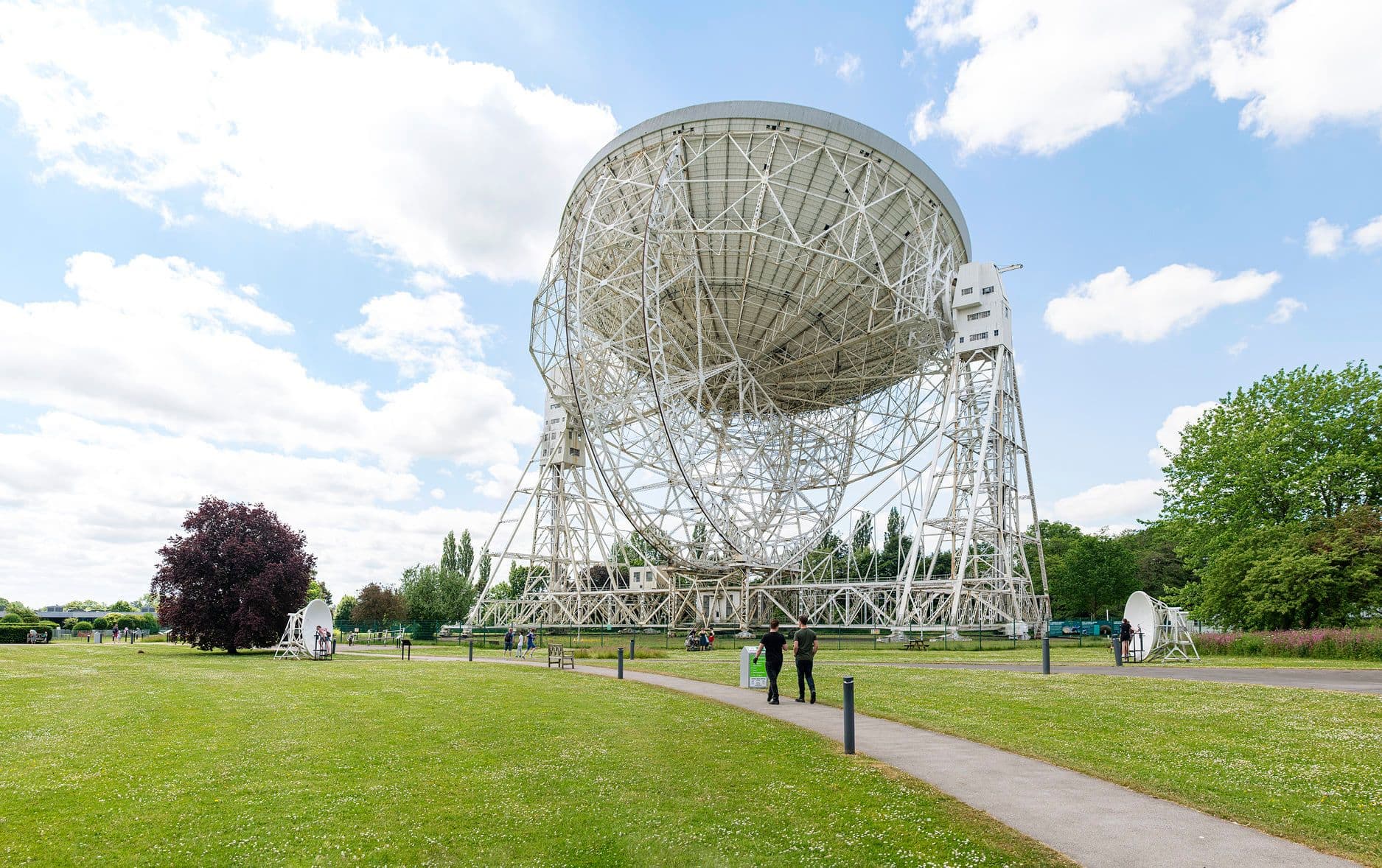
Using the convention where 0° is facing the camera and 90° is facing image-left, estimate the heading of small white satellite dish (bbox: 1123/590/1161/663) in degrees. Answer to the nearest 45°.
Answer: approximately 45°

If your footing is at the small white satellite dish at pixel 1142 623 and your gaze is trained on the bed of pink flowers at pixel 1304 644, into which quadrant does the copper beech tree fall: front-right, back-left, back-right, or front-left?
back-left

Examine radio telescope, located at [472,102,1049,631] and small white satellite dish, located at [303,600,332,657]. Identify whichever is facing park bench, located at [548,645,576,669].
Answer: the small white satellite dish

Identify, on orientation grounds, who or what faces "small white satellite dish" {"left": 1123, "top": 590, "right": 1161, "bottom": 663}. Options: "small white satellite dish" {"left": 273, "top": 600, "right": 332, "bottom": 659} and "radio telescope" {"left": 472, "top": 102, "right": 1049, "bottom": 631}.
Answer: "small white satellite dish" {"left": 273, "top": 600, "right": 332, "bottom": 659}

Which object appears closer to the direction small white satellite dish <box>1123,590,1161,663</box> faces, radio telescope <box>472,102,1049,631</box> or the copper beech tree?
the copper beech tree

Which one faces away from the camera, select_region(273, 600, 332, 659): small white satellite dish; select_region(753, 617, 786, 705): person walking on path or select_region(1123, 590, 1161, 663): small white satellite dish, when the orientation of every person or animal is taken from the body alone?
the person walking on path

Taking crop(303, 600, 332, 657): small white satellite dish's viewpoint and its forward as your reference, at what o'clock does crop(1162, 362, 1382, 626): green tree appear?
The green tree is roughly at 11 o'clock from the small white satellite dish.

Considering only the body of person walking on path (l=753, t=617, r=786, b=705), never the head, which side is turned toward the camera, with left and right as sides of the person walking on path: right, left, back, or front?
back

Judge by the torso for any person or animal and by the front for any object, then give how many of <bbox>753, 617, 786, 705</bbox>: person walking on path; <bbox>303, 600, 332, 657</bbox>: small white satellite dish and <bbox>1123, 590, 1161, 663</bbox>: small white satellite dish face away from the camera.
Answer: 1

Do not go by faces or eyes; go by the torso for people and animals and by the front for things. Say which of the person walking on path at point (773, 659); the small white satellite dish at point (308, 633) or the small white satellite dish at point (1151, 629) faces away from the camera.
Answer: the person walking on path

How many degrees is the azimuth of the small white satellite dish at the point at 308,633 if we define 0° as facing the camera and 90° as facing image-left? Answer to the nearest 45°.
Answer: approximately 315°

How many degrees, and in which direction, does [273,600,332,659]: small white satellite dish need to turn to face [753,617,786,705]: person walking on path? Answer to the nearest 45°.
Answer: approximately 45° to its right

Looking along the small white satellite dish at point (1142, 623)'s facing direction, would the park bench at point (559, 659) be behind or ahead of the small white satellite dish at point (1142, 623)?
ahead

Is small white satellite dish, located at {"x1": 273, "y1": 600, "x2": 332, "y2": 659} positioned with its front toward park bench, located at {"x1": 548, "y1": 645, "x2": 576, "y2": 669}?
yes

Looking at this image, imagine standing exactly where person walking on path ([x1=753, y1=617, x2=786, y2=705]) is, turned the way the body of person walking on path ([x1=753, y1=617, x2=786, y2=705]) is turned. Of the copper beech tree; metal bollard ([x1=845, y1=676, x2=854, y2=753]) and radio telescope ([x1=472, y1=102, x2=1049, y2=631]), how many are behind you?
1

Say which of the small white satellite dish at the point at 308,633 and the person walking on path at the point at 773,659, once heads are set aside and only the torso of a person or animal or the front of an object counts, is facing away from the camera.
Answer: the person walking on path
